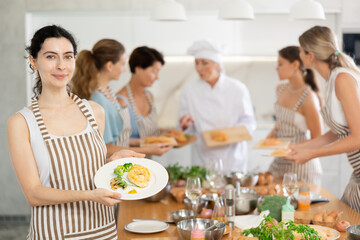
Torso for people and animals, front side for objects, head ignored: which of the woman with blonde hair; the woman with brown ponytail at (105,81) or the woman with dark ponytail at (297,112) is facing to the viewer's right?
the woman with brown ponytail at (105,81)

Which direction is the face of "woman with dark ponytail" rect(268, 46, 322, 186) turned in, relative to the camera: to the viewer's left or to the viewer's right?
to the viewer's left

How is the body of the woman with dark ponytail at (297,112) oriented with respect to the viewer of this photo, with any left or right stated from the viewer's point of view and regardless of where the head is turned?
facing the viewer and to the left of the viewer

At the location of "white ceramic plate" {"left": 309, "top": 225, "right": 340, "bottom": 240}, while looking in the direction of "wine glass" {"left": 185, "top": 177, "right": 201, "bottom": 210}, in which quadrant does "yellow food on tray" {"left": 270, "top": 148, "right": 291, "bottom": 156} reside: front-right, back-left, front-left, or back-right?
front-right

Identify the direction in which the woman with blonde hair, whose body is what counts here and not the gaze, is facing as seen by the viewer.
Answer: to the viewer's left

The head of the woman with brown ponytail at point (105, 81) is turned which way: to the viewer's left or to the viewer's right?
to the viewer's right

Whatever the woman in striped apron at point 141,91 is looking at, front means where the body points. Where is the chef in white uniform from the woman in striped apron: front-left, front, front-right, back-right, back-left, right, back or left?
left

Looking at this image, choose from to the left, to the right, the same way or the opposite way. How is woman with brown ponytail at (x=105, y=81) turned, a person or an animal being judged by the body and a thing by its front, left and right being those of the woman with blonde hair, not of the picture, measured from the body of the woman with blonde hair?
the opposite way

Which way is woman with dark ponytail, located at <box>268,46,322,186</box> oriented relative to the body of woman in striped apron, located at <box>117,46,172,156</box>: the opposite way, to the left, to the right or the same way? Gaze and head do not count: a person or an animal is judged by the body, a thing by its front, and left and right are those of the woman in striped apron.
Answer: to the right

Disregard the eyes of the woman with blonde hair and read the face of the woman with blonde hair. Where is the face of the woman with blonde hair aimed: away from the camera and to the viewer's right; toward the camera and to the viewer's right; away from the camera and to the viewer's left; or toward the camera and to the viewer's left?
away from the camera and to the viewer's left

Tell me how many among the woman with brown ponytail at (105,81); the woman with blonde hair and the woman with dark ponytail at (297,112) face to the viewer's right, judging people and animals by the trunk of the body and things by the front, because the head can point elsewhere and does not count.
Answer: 1

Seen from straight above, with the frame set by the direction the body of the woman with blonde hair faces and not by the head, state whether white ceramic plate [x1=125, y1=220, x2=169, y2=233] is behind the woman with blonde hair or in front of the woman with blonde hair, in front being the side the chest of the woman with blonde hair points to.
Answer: in front

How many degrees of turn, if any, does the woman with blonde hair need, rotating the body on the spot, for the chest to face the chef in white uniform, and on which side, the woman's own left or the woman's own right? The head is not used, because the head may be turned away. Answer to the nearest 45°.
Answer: approximately 45° to the woman's own right

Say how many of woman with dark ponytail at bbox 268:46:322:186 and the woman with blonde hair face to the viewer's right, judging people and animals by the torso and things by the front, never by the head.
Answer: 0

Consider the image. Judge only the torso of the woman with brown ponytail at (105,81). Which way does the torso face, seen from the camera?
to the viewer's right

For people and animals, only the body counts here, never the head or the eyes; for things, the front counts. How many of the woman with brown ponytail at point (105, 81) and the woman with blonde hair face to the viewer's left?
1
